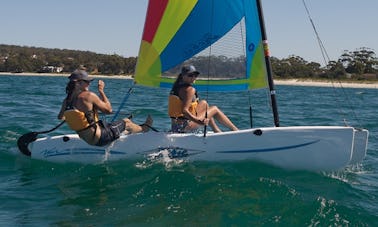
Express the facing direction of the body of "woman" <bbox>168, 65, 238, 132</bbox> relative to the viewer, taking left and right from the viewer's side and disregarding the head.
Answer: facing to the right of the viewer

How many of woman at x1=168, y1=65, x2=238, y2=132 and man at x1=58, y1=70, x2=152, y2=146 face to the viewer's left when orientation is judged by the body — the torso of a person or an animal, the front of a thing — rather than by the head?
0

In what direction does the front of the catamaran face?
to the viewer's right

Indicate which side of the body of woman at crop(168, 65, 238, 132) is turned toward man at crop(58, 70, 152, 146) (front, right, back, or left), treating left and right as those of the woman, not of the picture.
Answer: back
